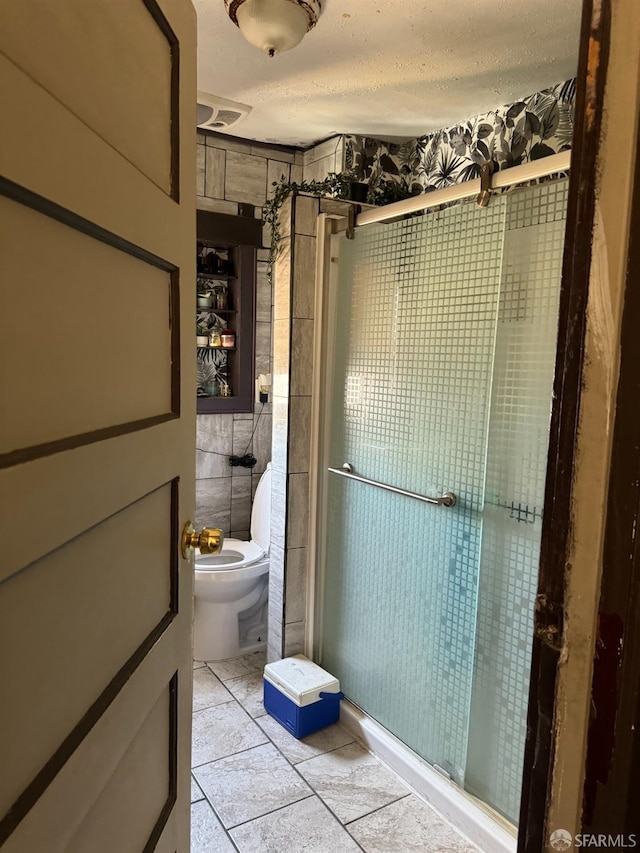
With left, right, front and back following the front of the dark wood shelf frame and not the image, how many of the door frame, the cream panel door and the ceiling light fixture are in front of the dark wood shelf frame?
3

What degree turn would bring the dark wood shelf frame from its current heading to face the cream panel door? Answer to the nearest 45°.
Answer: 0° — it already faces it

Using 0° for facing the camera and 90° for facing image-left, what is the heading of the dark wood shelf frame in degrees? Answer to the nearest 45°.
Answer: approximately 0°

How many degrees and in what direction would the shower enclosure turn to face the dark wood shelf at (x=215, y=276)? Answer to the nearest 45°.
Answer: approximately 90° to its right

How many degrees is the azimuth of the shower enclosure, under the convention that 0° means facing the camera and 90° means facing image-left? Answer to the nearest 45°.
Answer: approximately 45°

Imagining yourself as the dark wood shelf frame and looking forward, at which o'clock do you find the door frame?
The door frame is roughly at 12 o'clock from the dark wood shelf frame.
